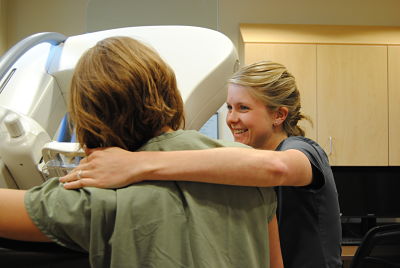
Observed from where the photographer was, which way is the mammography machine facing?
facing the viewer and to the right of the viewer

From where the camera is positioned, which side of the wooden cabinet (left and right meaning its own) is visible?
front

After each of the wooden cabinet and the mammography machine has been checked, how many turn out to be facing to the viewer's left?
0

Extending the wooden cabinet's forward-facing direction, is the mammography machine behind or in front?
in front

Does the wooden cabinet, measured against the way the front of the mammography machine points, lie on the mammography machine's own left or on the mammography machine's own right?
on the mammography machine's own left
